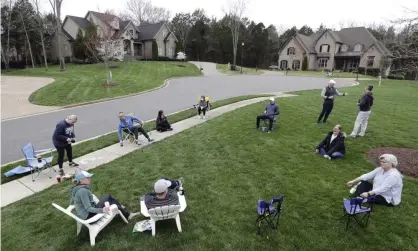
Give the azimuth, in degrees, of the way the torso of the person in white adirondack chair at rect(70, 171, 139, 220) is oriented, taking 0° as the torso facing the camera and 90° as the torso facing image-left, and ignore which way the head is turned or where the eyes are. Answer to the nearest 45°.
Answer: approximately 270°

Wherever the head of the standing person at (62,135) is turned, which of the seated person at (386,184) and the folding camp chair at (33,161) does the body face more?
the seated person

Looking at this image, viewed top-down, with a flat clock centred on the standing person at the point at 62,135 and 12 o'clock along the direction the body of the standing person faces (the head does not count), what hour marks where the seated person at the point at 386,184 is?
The seated person is roughly at 12 o'clock from the standing person.

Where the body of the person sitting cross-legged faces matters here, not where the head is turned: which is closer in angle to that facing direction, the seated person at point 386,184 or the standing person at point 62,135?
the standing person

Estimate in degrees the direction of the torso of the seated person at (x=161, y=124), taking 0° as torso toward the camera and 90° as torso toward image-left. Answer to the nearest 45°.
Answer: approximately 315°

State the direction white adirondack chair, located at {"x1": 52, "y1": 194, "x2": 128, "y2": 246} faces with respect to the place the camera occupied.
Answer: facing to the right of the viewer
